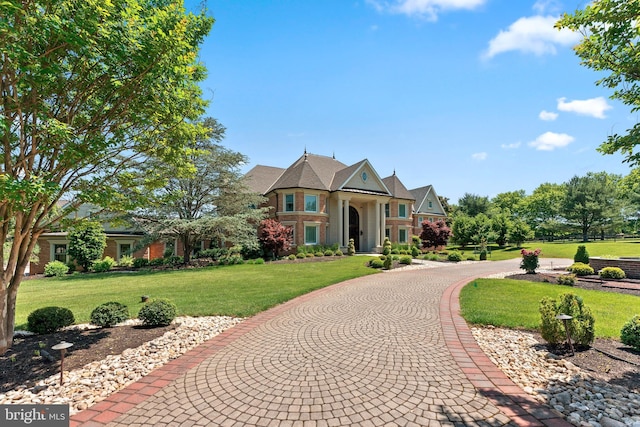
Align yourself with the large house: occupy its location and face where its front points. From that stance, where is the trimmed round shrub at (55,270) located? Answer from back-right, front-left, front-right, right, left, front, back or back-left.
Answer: right

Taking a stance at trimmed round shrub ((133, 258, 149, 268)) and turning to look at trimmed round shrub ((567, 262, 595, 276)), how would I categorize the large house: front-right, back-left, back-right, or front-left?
front-left

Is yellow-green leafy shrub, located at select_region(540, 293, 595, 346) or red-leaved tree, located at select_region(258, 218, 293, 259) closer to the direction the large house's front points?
the yellow-green leafy shrub

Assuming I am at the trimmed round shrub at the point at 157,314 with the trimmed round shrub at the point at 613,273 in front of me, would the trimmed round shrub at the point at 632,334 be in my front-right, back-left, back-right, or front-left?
front-right

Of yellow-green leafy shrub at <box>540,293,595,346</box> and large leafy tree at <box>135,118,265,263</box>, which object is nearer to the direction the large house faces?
the yellow-green leafy shrub

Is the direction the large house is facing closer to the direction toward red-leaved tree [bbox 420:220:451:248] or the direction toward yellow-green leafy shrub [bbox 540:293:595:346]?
the yellow-green leafy shrub

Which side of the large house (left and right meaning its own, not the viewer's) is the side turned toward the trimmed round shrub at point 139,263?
right

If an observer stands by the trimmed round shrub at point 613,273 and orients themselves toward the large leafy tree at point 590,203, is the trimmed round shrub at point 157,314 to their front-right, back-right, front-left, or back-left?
back-left

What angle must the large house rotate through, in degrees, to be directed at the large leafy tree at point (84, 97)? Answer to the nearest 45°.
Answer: approximately 45° to its right

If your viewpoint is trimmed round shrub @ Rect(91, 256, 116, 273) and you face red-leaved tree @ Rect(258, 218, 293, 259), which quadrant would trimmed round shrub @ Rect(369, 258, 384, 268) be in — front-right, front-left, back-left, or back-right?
front-right

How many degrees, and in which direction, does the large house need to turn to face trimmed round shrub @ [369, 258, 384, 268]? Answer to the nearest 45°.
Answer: approximately 45° to its right

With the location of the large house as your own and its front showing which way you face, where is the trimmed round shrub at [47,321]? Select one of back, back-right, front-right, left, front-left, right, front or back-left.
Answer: front-right

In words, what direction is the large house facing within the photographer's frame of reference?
facing the viewer and to the right of the viewer
